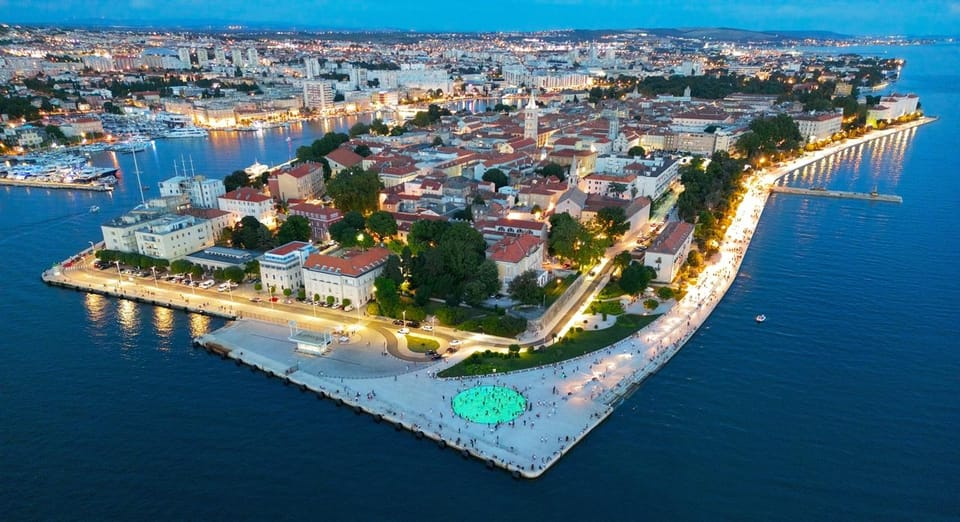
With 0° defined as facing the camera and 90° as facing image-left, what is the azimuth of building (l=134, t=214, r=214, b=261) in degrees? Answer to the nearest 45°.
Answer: approximately 45°

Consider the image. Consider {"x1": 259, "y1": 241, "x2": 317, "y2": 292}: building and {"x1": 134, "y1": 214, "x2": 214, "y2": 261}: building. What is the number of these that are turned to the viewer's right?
0

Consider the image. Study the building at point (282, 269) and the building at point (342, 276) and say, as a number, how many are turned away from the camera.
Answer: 0

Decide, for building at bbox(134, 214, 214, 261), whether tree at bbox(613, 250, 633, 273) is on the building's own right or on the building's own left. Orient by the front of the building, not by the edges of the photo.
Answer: on the building's own left

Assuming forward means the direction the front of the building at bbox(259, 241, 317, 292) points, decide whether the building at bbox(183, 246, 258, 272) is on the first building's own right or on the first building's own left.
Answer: on the first building's own right

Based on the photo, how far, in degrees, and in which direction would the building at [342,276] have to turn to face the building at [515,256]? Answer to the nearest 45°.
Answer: approximately 135° to its left

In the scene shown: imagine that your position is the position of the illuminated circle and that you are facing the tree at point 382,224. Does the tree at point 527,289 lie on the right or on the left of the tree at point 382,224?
right

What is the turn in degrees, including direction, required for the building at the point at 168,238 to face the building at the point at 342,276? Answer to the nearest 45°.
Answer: approximately 90° to its left

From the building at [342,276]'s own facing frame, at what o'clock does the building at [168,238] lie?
the building at [168,238] is roughly at 3 o'clock from the building at [342,276].

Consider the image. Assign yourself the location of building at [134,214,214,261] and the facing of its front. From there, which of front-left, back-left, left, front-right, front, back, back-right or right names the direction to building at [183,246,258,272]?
left

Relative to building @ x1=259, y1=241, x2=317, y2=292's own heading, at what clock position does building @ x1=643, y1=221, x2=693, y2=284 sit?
building @ x1=643, y1=221, x2=693, y2=284 is roughly at 8 o'clock from building @ x1=259, y1=241, x2=317, y2=292.

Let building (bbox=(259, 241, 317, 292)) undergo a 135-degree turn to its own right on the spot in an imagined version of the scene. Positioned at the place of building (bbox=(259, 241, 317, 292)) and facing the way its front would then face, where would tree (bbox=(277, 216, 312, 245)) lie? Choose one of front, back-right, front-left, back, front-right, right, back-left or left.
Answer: front

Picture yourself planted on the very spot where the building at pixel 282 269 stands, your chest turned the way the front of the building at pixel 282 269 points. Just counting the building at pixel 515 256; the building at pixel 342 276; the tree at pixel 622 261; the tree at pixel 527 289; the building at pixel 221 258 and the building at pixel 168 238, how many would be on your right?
2

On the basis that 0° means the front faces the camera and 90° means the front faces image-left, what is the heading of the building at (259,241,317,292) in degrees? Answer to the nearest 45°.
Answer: approximately 45°
